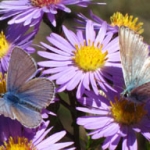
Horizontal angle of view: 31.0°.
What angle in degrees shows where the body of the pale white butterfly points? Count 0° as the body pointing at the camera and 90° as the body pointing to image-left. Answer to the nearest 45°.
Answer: approximately 90°

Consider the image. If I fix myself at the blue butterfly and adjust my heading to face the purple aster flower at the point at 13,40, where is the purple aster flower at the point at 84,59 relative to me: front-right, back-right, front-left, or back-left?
front-right

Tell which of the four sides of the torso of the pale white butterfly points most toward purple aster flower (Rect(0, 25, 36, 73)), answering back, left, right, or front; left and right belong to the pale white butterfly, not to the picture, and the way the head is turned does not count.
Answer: front

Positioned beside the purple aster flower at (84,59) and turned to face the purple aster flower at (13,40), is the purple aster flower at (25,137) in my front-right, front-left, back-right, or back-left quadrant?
front-left

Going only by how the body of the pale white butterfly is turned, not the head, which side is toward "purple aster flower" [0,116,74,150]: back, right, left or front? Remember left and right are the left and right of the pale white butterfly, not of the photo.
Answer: front

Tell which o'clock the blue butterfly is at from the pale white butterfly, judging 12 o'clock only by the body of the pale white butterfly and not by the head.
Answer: The blue butterfly is roughly at 11 o'clock from the pale white butterfly.
